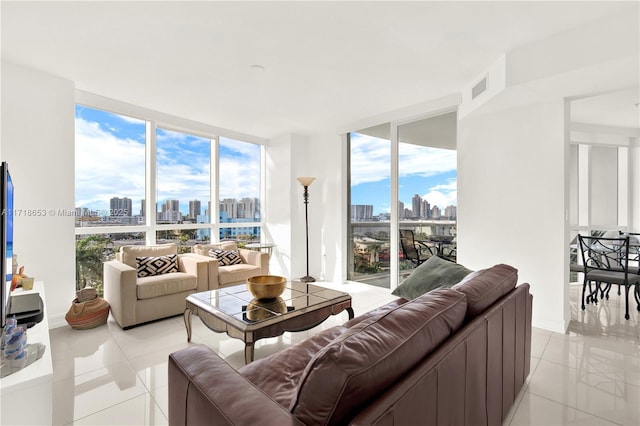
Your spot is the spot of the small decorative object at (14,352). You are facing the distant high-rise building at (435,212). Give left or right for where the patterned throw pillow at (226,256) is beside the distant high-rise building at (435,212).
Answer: left

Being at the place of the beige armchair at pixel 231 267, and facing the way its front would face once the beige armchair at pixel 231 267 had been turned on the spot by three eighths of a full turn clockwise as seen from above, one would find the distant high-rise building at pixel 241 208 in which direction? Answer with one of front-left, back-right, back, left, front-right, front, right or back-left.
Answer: right

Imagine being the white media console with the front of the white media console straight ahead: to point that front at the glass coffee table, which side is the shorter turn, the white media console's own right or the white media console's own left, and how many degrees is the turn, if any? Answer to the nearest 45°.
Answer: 0° — it already faces it

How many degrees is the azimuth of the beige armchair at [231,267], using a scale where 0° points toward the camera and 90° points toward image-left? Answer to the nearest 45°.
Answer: approximately 315°

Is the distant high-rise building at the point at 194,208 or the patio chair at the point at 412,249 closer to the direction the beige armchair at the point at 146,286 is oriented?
the patio chair

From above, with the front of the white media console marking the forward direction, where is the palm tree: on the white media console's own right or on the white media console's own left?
on the white media console's own left

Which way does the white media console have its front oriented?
to the viewer's right

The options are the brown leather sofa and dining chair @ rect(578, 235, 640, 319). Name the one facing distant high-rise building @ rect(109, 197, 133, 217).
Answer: the brown leather sofa
